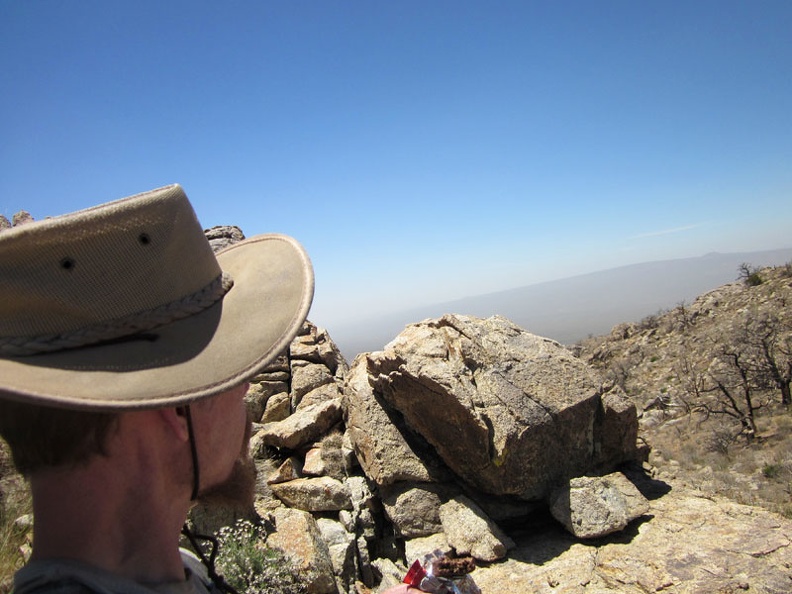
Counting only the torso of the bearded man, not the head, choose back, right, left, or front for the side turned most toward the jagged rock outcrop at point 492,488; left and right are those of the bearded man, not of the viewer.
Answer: front

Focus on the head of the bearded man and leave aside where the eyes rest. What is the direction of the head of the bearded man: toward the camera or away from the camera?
away from the camera

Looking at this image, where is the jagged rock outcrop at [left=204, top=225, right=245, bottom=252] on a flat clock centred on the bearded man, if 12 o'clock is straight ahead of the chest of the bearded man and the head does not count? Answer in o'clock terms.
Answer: The jagged rock outcrop is roughly at 11 o'clock from the bearded man.

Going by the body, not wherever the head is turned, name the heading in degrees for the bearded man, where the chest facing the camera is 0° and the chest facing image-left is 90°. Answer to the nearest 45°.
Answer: approximately 225°

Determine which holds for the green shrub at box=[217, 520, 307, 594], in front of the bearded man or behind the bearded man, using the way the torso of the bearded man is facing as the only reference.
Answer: in front

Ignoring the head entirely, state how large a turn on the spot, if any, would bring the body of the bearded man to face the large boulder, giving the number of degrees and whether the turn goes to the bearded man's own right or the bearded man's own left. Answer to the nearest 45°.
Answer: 0° — they already face it

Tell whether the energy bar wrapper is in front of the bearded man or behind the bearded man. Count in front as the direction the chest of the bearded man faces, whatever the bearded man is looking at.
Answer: in front

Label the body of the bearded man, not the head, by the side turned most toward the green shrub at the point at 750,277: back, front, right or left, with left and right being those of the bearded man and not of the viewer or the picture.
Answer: front
